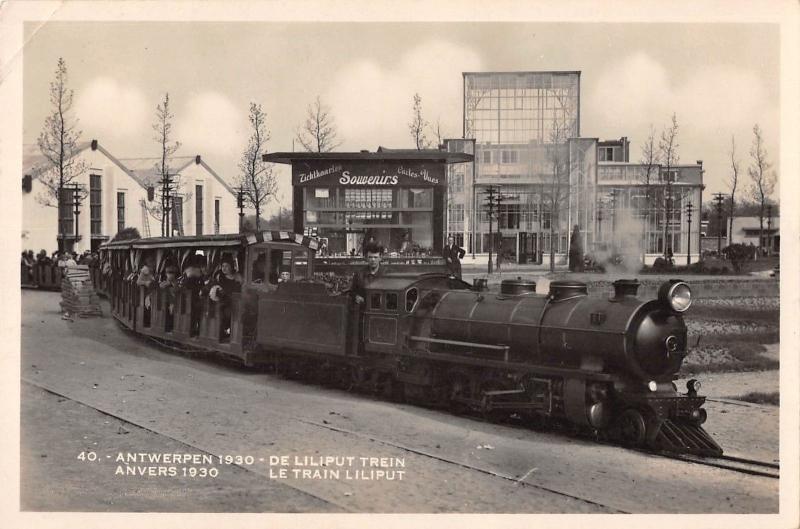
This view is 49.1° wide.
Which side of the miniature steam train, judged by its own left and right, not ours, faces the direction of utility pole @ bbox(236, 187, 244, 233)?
back

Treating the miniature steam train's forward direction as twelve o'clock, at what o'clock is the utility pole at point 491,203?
The utility pole is roughly at 8 o'clock from the miniature steam train.

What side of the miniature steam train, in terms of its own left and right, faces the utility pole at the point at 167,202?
back

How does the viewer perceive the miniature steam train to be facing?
facing the viewer and to the right of the viewer
